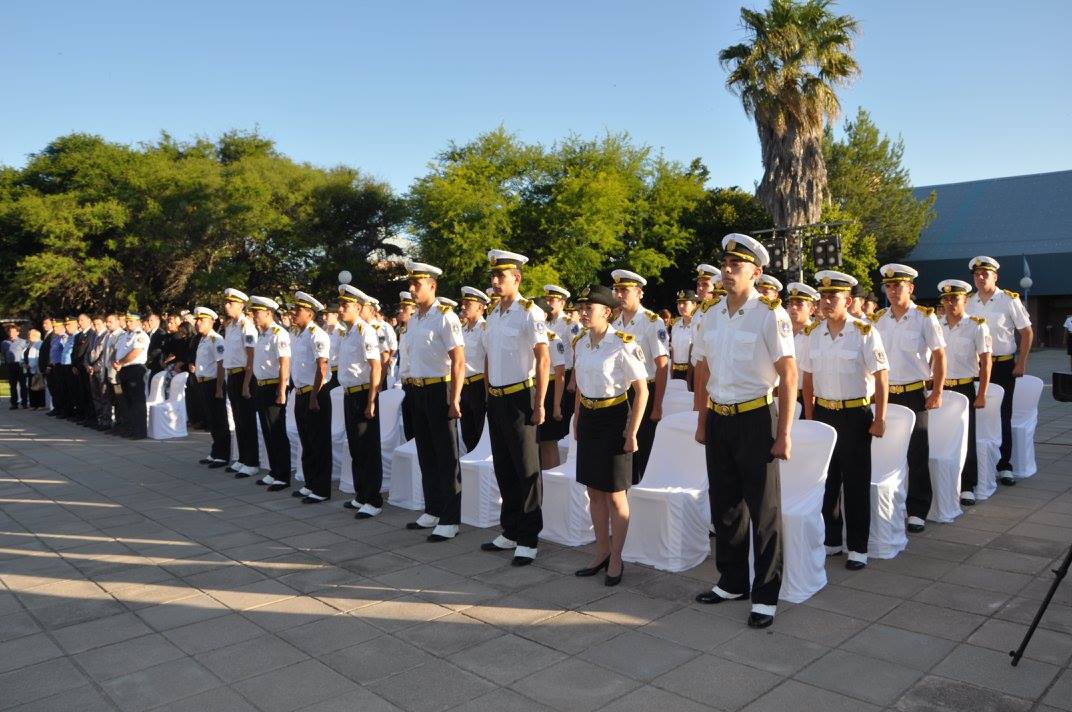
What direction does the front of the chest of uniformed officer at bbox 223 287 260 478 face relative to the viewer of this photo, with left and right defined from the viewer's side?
facing the viewer and to the left of the viewer

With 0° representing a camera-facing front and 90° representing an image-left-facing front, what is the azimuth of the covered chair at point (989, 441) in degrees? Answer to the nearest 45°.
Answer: approximately 45°

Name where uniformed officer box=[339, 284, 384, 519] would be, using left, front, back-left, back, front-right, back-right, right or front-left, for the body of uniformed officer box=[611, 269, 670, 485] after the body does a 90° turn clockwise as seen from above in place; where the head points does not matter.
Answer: front-left

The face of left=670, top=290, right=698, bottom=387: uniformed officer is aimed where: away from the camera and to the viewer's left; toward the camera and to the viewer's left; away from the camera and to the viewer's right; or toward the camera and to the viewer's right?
toward the camera and to the viewer's left

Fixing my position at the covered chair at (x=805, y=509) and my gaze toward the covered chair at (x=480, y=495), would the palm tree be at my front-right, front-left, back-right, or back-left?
front-right

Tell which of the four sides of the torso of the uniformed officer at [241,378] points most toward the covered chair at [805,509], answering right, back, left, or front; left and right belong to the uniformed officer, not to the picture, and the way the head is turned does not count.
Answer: left

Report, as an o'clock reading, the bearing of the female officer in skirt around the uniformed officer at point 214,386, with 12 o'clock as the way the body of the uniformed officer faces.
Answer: The female officer in skirt is roughly at 10 o'clock from the uniformed officer.

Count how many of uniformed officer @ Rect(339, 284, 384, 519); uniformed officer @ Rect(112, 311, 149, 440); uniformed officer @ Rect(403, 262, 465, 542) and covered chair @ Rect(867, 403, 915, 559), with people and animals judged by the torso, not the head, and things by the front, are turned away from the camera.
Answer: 0

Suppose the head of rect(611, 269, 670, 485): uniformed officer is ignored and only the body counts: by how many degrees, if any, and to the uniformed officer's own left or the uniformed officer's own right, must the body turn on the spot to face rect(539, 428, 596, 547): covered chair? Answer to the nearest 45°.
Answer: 0° — they already face it

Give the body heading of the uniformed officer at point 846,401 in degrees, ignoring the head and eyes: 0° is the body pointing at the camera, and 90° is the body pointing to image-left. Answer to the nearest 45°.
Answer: approximately 45°

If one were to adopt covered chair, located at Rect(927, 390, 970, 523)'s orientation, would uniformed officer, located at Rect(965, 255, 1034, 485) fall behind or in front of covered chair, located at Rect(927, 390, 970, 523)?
behind

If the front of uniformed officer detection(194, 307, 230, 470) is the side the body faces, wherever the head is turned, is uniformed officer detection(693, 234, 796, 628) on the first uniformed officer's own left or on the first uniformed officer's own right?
on the first uniformed officer's own left

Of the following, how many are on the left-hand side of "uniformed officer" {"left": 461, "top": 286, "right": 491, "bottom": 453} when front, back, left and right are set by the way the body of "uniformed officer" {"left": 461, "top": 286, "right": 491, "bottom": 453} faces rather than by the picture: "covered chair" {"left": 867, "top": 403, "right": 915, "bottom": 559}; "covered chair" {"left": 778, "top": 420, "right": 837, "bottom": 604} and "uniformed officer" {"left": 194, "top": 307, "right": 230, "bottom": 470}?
2

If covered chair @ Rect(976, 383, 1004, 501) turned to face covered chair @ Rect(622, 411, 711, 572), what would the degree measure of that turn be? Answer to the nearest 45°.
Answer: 0° — it already faces it

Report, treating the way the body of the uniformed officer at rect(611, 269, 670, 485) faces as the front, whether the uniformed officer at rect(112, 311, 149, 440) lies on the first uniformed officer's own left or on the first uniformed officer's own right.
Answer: on the first uniformed officer's own right
